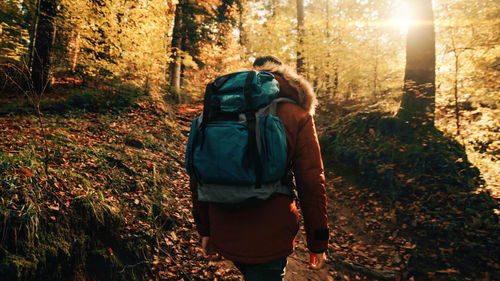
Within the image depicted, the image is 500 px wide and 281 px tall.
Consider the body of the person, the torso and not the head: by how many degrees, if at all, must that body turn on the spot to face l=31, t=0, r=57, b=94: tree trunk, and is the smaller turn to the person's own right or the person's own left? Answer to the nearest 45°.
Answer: approximately 90° to the person's own left

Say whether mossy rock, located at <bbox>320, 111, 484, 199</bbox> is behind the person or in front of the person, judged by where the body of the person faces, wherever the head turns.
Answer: in front

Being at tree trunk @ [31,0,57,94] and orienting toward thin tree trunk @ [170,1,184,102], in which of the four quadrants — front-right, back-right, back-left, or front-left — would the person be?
back-right

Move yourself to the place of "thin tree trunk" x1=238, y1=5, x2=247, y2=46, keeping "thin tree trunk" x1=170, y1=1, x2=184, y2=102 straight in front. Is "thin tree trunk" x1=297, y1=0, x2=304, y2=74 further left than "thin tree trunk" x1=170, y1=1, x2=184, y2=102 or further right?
left

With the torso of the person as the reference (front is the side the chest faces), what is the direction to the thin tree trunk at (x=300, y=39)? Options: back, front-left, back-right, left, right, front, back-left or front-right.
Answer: front-left

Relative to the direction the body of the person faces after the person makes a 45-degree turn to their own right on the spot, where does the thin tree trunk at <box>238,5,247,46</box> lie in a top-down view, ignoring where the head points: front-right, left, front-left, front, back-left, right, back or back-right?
left

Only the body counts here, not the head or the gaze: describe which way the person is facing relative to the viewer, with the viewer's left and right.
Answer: facing away from the viewer and to the right of the viewer

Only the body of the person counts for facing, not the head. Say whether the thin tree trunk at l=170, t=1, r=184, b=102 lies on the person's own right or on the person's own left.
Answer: on the person's own left

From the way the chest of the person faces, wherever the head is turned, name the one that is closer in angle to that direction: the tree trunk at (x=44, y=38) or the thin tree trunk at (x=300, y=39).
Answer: the thin tree trunk
